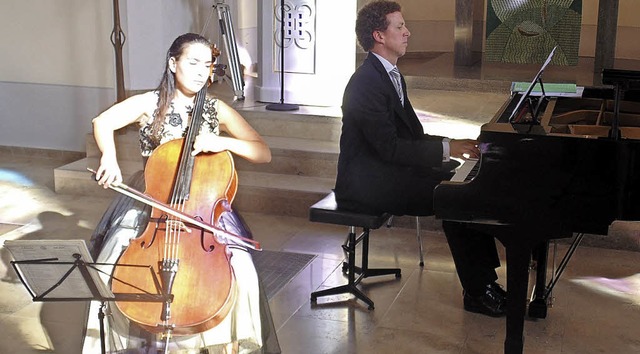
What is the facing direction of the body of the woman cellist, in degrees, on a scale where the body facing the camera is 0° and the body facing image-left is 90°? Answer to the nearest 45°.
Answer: approximately 0°

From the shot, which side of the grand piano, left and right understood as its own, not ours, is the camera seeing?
left

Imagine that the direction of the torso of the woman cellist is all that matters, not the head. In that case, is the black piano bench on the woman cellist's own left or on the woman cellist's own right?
on the woman cellist's own left

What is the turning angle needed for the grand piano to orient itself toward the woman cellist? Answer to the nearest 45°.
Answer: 0° — it already faces them

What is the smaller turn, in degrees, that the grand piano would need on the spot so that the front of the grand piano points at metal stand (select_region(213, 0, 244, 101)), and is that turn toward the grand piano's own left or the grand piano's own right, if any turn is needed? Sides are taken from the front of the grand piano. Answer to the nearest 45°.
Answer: approximately 45° to the grand piano's own right

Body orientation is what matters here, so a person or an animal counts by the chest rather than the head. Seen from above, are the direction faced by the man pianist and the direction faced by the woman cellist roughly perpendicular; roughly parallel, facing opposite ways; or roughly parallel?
roughly perpendicular

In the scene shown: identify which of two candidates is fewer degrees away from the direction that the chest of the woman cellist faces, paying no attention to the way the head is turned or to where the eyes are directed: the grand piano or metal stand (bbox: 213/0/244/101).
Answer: the grand piano

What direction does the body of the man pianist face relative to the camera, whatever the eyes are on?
to the viewer's right

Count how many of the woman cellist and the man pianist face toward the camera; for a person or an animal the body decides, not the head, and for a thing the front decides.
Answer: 1

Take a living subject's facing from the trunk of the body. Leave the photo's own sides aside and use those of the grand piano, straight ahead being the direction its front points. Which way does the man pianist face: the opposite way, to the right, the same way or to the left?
the opposite way

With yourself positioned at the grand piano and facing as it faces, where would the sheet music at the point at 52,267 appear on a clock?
The sheet music is roughly at 11 o'clock from the grand piano.
